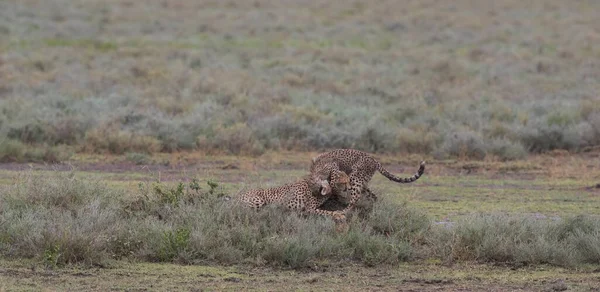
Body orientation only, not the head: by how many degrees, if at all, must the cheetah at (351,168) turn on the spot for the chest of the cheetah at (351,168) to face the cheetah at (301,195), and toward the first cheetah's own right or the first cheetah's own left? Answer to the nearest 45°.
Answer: approximately 45° to the first cheetah's own left

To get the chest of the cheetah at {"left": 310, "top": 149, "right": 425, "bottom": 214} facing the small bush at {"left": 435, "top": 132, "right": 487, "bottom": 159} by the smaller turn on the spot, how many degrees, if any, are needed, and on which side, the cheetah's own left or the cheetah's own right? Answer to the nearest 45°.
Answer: approximately 90° to the cheetah's own right

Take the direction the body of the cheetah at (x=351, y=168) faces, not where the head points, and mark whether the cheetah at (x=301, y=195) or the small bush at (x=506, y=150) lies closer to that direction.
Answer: the cheetah

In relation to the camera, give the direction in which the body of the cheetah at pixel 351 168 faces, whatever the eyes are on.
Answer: to the viewer's left

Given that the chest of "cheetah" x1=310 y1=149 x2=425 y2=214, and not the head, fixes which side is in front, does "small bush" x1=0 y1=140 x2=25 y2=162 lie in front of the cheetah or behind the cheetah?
in front

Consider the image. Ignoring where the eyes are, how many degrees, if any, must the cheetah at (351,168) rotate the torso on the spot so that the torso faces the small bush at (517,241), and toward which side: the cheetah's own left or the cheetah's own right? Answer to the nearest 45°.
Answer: approximately 135° to the cheetah's own left

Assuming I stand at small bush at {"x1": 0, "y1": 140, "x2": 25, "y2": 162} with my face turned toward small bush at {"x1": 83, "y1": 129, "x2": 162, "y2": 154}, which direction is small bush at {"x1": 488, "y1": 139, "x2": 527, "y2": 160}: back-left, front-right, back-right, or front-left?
front-right

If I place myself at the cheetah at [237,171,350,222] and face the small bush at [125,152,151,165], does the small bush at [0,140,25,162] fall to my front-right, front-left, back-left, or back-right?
front-left

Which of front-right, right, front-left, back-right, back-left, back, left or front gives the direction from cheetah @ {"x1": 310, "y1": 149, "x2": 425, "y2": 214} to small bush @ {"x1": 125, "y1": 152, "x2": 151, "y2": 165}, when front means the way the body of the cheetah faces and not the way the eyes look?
front-right

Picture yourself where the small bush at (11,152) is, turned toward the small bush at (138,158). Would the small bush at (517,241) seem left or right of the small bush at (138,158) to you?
right

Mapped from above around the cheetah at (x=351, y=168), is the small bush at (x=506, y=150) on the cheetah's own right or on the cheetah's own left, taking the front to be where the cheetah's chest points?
on the cheetah's own right

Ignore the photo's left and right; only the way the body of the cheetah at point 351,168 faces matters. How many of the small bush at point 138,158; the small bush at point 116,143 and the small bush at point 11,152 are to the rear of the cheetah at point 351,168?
0
